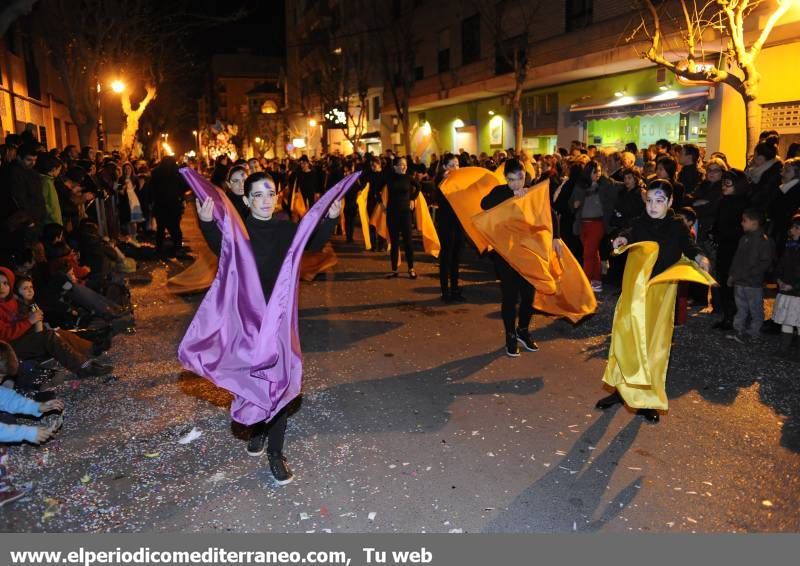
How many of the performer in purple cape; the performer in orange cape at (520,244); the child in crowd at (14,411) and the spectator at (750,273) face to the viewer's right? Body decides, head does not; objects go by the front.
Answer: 1

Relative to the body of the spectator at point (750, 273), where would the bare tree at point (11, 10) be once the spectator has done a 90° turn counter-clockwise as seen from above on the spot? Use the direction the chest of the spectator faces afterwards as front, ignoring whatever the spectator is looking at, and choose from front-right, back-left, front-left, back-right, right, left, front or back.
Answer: right

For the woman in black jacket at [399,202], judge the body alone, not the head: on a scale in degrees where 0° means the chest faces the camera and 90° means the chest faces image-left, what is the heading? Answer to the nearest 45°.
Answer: approximately 0°

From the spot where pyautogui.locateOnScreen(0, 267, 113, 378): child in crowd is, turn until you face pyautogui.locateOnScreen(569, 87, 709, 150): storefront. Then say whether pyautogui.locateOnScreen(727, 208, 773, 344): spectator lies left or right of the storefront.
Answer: right

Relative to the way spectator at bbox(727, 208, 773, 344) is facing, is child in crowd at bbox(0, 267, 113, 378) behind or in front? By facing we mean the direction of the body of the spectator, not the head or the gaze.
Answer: in front

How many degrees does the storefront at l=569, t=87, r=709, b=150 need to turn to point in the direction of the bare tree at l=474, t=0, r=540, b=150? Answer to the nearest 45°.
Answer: approximately 90° to its right

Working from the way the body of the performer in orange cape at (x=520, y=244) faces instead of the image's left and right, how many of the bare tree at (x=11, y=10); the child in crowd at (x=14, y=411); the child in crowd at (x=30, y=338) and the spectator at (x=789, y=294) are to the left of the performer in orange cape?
1

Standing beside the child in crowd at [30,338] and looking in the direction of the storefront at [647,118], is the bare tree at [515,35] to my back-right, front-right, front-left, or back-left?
front-left

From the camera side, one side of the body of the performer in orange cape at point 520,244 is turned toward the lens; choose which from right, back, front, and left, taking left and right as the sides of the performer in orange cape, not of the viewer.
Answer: front

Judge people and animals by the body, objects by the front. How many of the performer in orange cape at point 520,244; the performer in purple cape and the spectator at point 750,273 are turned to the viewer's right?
0

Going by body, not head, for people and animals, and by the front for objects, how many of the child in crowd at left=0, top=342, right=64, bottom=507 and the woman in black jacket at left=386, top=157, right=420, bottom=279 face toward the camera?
1

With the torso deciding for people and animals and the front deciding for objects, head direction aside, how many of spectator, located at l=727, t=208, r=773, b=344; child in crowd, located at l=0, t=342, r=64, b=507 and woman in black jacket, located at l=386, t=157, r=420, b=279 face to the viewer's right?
1

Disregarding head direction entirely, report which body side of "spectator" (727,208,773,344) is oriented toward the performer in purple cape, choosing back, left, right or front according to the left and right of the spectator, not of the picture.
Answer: front
